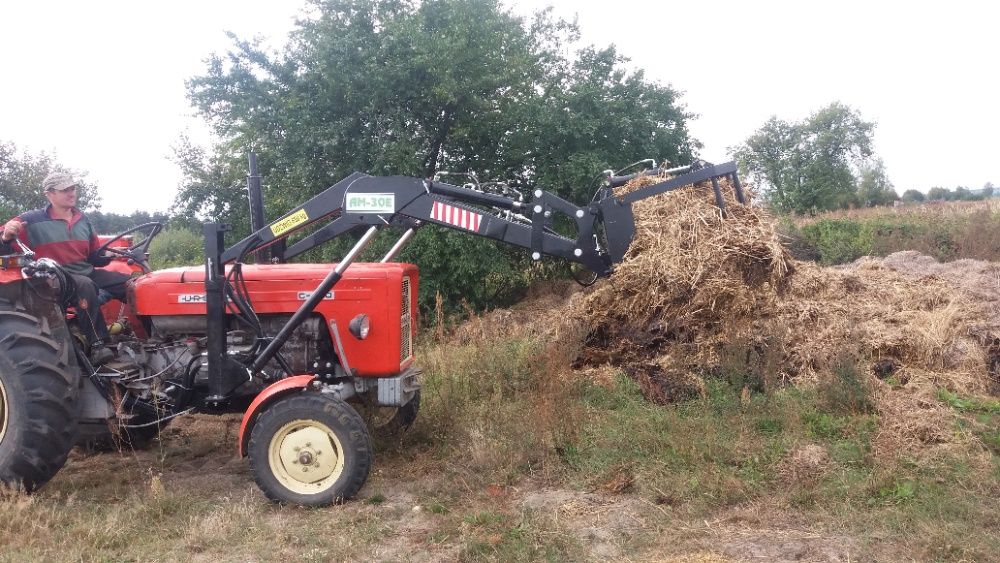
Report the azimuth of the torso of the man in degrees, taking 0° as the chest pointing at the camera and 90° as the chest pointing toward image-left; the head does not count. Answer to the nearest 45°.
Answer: approximately 315°

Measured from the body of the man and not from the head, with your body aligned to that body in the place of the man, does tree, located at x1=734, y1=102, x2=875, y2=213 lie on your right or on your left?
on your left

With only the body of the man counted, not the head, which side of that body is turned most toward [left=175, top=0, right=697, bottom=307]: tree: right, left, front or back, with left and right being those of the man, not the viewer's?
left

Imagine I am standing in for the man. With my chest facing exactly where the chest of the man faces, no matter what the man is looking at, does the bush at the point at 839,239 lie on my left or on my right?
on my left

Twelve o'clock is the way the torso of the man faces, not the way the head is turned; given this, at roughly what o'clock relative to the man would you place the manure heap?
The manure heap is roughly at 11 o'clock from the man.

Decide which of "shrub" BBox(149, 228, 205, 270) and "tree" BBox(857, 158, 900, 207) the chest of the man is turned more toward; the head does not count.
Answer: the tree

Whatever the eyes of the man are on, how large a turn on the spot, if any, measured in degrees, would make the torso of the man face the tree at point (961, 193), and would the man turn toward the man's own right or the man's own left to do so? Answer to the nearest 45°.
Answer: approximately 90° to the man's own left

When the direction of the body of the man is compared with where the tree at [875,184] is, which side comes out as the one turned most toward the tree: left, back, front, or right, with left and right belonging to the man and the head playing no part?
left

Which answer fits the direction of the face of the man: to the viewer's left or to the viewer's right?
to the viewer's right

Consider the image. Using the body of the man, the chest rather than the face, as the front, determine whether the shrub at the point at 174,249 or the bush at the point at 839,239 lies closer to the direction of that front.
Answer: the bush

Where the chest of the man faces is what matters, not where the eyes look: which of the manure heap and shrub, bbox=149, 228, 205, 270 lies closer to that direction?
the manure heap
